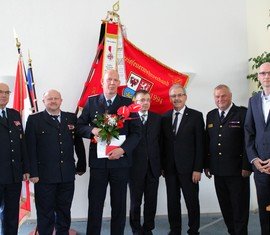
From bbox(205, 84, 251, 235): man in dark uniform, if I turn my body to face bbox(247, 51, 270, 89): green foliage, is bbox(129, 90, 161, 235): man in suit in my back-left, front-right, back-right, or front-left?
back-left

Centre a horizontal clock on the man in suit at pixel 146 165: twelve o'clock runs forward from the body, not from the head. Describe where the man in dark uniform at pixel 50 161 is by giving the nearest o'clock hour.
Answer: The man in dark uniform is roughly at 2 o'clock from the man in suit.

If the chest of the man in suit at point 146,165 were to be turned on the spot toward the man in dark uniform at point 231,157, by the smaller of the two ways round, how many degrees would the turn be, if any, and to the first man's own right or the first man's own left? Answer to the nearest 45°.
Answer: approximately 90° to the first man's own left

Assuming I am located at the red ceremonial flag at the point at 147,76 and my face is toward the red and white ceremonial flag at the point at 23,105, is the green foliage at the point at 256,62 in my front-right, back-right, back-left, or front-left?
back-left

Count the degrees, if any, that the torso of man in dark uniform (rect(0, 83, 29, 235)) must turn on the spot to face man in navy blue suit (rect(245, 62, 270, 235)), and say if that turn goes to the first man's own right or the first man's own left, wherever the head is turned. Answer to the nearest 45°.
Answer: approximately 90° to the first man's own left

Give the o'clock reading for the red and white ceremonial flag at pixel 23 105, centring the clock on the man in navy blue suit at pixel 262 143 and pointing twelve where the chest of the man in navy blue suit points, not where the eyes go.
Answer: The red and white ceremonial flag is roughly at 3 o'clock from the man in navy blue suit.

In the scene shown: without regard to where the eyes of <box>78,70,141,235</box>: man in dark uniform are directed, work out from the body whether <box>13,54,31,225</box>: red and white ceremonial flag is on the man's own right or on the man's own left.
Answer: on the man's own right

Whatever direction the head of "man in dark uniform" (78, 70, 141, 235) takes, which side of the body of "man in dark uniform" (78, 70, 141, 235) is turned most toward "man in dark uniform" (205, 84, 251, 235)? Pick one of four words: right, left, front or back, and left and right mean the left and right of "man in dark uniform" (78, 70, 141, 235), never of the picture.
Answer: left

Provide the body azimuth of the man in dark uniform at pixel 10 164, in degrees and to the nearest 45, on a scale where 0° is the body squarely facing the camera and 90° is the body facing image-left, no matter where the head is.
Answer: approximately 0°

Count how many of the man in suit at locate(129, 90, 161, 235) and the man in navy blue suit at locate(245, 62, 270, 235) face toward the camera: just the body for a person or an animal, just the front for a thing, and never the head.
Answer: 2
